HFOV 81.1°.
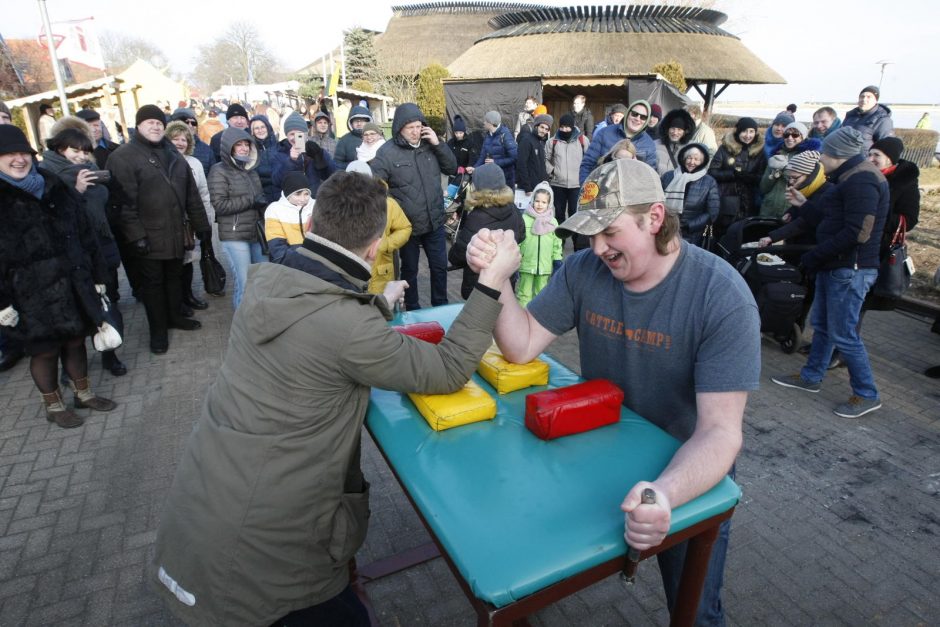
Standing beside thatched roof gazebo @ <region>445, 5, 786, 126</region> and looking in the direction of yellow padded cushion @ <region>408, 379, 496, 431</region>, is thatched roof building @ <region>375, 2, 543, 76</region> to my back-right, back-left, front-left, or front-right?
back-right

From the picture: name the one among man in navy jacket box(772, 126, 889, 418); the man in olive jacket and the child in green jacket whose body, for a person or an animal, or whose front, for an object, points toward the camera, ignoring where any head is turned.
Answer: the child in green jacket

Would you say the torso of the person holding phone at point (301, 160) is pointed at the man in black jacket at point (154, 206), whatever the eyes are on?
no

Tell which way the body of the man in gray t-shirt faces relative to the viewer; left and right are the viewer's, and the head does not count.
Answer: facing the viewer and to the left of the viewer

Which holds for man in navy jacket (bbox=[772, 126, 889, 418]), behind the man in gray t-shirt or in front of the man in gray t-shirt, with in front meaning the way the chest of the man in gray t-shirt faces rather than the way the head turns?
behind

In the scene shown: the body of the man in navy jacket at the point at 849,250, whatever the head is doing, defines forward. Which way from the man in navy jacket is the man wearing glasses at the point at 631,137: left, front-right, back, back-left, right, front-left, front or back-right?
front-right

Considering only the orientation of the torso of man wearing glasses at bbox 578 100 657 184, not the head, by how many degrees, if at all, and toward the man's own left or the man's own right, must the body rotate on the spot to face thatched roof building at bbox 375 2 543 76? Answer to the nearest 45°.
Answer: approximately 180°

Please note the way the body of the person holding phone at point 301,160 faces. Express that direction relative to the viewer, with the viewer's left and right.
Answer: facing the viewer

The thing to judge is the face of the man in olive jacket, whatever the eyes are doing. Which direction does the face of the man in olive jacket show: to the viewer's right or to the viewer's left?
to the viewer's right

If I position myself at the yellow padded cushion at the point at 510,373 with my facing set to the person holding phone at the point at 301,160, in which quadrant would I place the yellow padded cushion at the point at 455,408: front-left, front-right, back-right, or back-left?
back-left

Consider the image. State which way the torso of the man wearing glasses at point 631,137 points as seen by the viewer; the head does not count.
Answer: toward the camera

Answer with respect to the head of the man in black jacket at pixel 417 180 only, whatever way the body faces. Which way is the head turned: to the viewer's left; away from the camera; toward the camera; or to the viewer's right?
toward the camera

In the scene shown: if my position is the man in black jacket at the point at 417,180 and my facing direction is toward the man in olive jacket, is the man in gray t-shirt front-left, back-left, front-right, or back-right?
front-left

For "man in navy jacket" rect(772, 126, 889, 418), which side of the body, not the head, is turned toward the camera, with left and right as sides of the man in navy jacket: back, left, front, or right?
left

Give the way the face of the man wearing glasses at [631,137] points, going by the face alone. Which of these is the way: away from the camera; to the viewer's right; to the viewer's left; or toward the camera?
toward the camera

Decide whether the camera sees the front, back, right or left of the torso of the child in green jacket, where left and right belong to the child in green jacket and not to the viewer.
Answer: front

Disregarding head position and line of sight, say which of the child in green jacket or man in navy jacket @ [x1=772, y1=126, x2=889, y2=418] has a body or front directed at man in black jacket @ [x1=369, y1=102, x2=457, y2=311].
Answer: man in navy jacket @ [x1=772, y1=126, x2=889, y2=418]

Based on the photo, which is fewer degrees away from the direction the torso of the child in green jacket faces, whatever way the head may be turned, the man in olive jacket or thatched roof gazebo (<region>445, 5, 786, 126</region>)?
the man in olive jacket

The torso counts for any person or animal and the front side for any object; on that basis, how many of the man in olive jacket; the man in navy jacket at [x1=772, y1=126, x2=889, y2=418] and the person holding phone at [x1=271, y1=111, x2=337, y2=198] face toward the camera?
1

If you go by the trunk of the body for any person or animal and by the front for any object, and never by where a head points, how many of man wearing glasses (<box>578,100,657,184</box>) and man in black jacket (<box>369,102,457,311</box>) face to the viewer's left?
0

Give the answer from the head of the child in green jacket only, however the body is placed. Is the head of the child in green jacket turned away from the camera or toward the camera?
toward the camera

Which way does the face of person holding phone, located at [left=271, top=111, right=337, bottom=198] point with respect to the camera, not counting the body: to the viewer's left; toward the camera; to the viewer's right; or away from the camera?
toward the camera

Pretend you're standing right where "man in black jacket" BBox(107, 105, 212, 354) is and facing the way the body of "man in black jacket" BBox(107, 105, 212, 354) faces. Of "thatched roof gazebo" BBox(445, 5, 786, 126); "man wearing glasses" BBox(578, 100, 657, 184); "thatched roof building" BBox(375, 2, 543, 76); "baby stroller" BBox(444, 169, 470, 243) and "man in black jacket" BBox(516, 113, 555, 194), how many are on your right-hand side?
0

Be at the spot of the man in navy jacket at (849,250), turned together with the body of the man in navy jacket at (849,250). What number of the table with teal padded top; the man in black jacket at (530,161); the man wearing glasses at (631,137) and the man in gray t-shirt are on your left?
2

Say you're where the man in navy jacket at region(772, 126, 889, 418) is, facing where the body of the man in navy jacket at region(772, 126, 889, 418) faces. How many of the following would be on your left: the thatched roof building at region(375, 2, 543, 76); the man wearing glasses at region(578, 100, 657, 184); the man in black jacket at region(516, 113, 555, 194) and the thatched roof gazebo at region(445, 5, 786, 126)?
0
